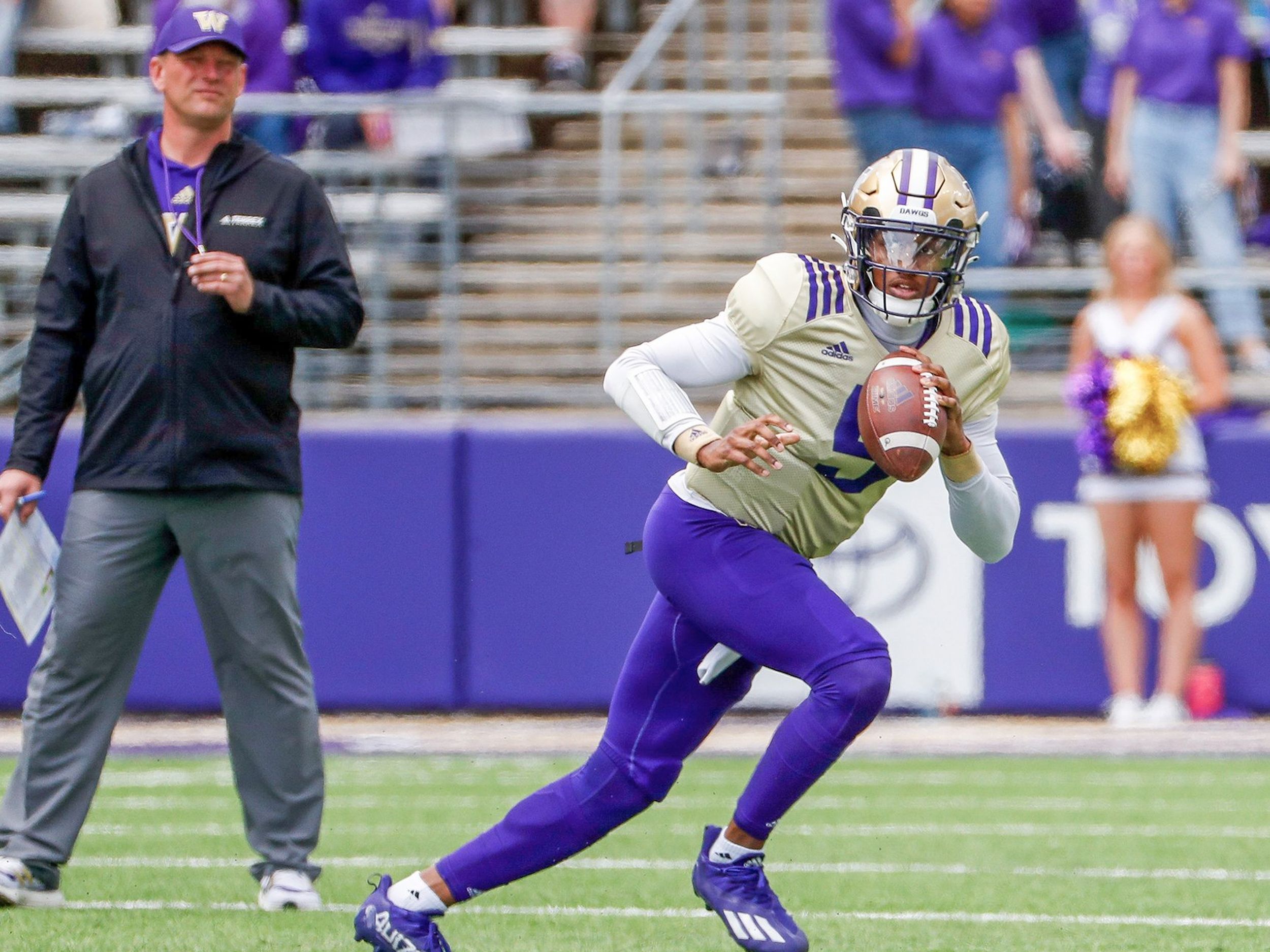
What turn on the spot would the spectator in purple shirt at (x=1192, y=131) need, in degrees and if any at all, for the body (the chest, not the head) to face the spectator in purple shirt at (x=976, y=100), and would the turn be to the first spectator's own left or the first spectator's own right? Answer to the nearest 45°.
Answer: approximately 90° to the first spectator's own right

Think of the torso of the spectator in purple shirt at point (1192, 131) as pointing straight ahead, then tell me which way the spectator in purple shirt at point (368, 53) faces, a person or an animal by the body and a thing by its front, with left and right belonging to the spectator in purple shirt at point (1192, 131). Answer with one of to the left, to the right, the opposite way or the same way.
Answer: the same way

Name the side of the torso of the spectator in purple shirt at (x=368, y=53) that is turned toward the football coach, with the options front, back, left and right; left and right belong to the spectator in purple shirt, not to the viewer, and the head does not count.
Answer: front

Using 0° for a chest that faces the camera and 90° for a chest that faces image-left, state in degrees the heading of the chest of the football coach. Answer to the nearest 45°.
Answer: approximately 0°

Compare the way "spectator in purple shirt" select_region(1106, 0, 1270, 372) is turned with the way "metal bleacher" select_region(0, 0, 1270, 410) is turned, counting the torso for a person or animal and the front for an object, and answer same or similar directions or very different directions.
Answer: same or similar directions

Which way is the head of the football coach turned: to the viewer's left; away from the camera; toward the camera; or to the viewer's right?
toward the camera

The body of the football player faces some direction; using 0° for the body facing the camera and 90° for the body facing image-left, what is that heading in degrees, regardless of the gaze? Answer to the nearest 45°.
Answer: approximately 315°

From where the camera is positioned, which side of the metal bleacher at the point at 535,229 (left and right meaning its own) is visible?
front

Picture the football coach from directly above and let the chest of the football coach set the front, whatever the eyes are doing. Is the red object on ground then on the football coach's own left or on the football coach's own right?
on the football coach's own left

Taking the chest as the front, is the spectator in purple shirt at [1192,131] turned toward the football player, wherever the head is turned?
yes

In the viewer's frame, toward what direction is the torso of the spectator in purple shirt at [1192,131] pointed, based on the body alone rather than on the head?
toward the camera

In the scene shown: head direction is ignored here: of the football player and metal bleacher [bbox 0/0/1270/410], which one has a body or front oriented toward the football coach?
the metal bleacher

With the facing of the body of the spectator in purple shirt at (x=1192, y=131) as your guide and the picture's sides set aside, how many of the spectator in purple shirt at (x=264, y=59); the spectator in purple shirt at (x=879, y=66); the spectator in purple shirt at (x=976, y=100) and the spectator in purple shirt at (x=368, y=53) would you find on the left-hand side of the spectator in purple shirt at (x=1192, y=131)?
0

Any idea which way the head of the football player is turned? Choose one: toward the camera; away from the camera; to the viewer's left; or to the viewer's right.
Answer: toward the camera

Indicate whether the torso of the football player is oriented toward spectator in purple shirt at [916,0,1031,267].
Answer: no

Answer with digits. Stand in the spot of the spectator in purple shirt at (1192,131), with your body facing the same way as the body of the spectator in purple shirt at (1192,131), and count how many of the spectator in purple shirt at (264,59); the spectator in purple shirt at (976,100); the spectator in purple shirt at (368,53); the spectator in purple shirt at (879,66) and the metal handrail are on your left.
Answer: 0

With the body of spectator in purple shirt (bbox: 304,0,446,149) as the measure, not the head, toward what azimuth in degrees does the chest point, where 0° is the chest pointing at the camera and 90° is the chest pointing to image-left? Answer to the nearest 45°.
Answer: approximately 0°

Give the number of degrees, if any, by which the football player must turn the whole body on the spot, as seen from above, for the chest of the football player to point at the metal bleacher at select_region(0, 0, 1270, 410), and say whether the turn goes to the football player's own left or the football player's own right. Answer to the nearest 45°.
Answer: approximately 135° to the football player's own left
